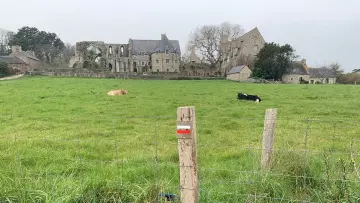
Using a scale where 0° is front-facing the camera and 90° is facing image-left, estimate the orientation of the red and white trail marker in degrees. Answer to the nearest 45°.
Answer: approximately 0°

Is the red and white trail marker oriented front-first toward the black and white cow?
no

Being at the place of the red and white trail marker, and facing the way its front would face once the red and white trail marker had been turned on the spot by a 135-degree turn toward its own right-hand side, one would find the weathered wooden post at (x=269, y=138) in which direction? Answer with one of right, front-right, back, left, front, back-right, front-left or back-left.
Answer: right
